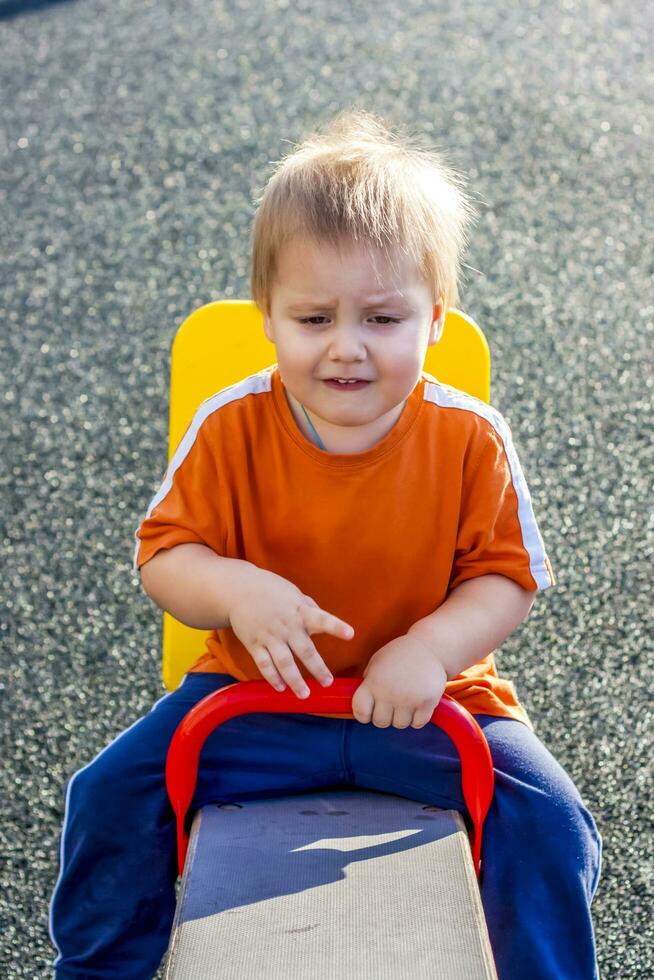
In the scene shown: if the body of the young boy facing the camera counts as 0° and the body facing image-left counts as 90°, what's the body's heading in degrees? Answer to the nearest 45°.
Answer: approximately 0°
